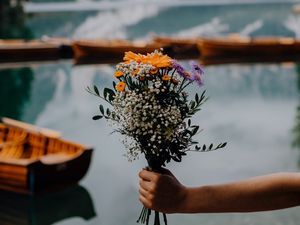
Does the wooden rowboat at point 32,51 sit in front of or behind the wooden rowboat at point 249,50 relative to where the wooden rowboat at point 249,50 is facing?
in front

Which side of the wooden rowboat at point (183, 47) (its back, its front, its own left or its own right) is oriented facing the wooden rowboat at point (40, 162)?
left

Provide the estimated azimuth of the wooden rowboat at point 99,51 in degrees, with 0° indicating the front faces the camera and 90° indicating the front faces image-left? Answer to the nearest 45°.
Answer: approximately 90°

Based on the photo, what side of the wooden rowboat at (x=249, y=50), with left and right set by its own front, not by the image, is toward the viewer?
left

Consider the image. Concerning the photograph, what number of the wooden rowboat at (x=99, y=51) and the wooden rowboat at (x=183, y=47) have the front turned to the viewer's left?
2

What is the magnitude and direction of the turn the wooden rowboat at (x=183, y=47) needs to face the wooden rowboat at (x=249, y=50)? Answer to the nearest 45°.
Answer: approximately 180°

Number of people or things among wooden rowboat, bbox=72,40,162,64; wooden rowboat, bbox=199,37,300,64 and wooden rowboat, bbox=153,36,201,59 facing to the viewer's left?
3

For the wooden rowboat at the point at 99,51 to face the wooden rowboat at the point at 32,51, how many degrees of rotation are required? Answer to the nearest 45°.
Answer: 0° — it already faces it

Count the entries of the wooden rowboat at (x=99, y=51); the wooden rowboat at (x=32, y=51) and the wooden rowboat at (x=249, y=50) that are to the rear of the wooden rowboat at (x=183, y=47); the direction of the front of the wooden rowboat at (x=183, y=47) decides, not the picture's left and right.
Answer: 1
